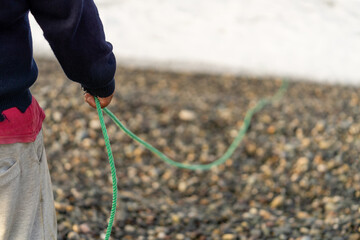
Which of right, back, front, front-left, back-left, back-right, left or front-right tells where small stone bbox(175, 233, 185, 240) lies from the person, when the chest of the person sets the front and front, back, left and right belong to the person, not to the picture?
front-right

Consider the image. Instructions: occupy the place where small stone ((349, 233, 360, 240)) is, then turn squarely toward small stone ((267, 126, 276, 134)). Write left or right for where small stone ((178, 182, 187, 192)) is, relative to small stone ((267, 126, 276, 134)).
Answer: left

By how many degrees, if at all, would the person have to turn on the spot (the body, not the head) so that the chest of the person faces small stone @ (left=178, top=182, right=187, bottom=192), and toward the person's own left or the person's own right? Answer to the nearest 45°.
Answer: approximately 45° to the person's own right

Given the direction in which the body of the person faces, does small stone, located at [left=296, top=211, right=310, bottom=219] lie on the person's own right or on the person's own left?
on the person's own right

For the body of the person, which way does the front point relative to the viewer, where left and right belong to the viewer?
facing away from the viewer

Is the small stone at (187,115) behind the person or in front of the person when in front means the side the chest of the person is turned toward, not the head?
in front

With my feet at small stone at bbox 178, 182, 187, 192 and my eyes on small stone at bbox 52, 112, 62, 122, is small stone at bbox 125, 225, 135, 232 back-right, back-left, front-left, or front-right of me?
back-left

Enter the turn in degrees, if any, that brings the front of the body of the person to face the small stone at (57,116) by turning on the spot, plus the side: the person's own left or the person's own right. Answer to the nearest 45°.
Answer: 0° — they already face it

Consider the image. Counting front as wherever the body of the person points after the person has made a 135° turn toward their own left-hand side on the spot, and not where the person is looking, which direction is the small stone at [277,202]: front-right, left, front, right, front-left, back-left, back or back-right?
back
